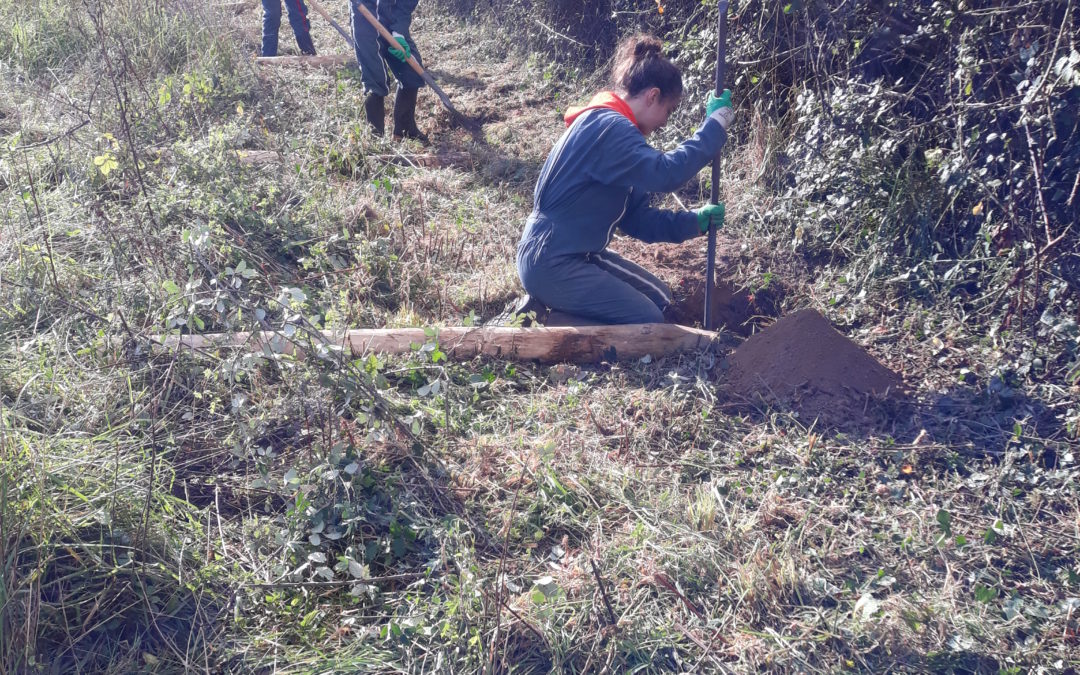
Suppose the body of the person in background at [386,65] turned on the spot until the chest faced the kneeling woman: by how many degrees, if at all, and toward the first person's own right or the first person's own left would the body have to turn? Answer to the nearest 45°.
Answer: approximately 45° to the first person's own right

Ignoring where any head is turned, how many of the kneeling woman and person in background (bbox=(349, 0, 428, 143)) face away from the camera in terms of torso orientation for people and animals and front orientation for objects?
0

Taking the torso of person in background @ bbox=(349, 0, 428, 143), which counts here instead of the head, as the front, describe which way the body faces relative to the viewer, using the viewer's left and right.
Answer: facing the viewer and to the right of the viewer

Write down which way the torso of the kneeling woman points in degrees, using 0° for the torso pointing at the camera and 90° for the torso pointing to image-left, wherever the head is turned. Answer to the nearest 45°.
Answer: approximately 270°

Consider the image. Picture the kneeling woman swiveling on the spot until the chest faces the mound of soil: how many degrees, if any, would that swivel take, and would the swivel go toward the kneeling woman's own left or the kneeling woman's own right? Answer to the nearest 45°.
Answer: approximately 45° to the kneeling woman's own right

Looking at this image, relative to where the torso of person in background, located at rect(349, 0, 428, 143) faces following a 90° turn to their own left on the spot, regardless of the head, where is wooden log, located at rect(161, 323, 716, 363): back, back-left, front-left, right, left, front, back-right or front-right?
back-right
